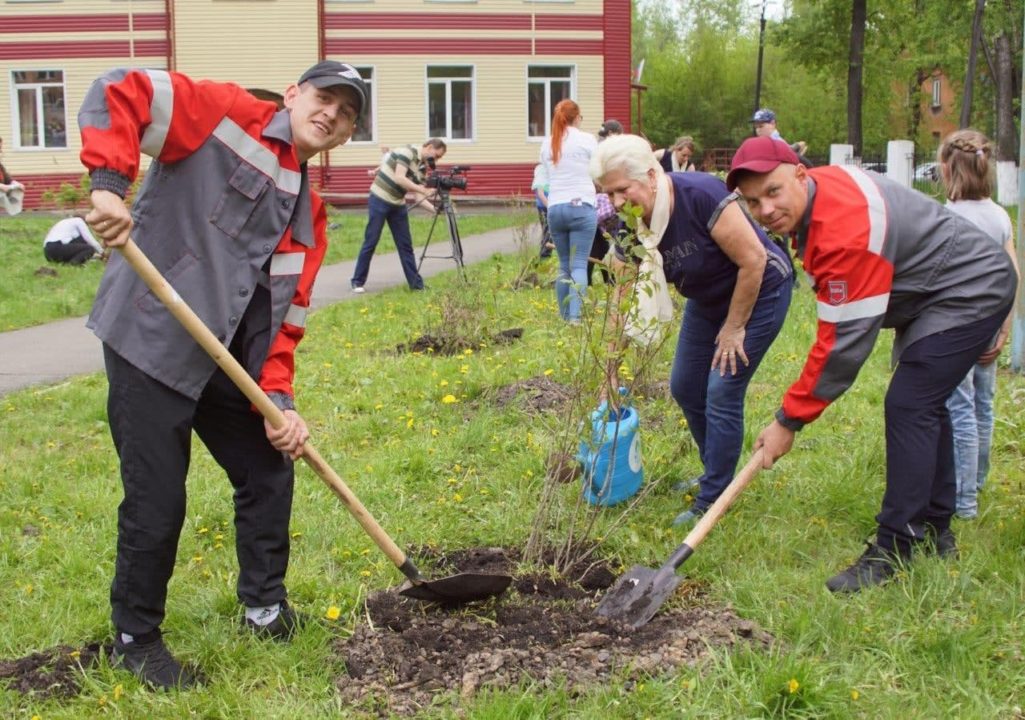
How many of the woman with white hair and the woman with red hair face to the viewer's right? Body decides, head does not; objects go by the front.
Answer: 0

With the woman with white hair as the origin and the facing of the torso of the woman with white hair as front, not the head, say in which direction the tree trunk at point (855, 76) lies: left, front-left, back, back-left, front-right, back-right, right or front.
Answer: back-right

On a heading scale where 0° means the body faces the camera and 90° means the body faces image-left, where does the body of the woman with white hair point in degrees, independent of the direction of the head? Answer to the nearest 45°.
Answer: approximately 45°

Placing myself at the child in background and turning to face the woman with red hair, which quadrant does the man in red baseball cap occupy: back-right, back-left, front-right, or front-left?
back-left

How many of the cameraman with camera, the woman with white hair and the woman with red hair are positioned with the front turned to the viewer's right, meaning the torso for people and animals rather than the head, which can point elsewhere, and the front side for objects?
1

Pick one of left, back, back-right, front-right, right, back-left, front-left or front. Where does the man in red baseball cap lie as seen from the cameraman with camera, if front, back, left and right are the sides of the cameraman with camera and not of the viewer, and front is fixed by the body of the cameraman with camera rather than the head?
right

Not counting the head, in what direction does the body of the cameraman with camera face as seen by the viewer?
to the viewer's right

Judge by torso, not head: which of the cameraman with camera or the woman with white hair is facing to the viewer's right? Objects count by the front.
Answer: the cameraman with camera

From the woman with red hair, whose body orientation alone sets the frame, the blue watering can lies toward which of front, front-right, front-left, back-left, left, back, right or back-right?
back

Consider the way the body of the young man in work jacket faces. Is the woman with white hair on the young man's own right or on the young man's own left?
on the young man's own left

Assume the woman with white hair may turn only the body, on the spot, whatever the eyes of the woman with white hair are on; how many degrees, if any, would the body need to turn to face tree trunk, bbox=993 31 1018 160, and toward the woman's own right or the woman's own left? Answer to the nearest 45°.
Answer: approximately 135° to the woman's own right

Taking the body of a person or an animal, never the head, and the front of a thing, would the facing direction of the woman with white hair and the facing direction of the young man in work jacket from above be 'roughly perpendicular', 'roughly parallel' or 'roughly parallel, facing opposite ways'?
roughly perpendicular

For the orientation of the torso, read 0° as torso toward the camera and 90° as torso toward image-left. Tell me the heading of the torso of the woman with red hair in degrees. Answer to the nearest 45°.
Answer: approximately 180°

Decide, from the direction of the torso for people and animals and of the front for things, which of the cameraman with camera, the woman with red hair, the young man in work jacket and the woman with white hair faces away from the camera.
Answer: the woman with red hair
